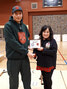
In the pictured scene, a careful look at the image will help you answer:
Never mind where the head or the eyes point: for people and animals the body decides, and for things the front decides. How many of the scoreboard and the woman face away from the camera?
0

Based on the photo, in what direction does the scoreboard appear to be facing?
toward the camera

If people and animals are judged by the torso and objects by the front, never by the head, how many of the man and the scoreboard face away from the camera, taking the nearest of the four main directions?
0

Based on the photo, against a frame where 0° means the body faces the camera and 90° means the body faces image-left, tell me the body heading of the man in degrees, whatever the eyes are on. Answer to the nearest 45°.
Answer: approximately 315°

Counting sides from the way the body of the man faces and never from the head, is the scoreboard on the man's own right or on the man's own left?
on the man's own left

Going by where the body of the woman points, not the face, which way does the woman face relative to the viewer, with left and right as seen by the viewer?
facing the viewer and to the left of the viewer
